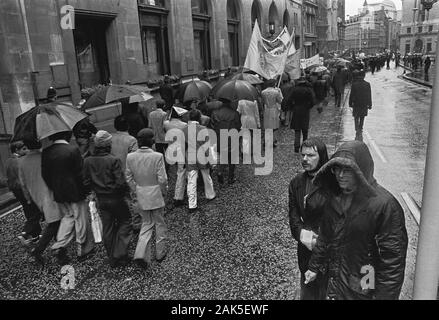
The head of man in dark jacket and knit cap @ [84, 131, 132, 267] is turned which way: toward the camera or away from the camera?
away from the camera

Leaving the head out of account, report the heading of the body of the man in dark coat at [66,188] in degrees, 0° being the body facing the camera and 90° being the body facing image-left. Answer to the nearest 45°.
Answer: approximately 180°

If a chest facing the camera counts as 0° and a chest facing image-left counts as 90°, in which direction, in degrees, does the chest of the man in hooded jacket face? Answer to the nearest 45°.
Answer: approximately 45°

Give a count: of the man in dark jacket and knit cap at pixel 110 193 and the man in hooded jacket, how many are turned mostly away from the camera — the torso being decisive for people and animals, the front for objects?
1

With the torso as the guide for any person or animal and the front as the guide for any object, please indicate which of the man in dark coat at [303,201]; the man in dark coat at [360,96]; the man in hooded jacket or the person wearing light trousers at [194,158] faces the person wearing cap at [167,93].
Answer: the person wearing light trousers at [194,158]

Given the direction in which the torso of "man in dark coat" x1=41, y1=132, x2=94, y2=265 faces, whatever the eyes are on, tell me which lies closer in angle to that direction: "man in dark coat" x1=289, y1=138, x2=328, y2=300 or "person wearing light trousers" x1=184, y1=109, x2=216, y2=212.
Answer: the person wearing light trousers

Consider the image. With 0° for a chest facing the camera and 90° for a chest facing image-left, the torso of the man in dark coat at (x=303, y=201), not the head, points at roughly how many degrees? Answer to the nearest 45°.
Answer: approximately 45°

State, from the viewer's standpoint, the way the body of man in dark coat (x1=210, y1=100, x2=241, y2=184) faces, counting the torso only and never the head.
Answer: away from the camera

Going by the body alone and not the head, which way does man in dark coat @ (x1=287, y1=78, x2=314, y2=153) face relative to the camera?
away from the camera

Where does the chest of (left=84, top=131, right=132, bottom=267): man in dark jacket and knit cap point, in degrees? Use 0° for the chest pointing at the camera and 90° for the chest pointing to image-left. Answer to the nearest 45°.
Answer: approximately 180°
